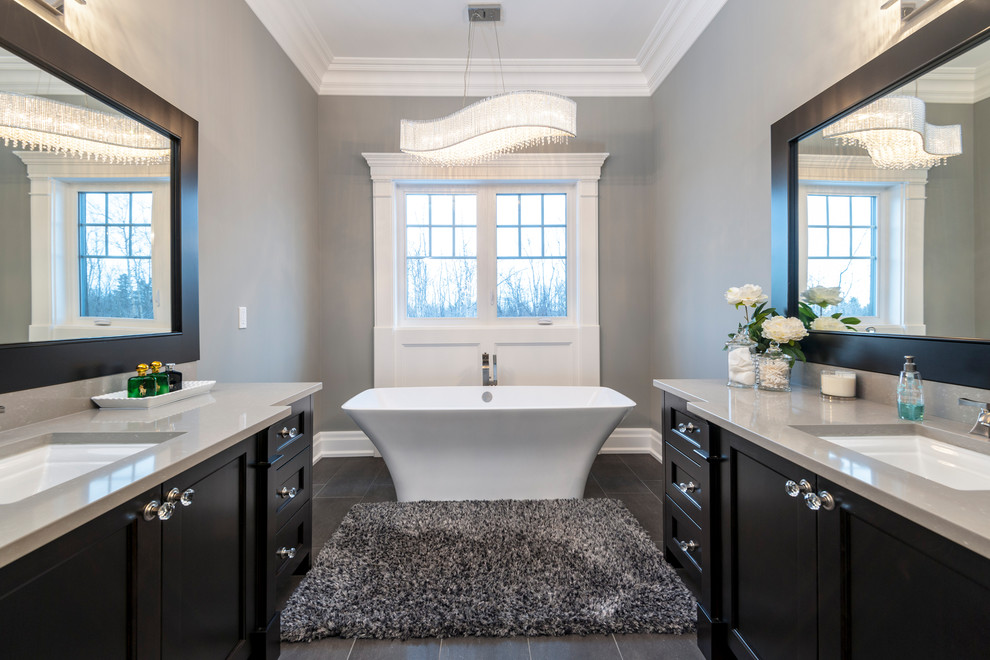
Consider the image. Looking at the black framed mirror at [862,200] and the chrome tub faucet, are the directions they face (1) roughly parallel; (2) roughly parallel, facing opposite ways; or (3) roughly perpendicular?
roughly perpendicular

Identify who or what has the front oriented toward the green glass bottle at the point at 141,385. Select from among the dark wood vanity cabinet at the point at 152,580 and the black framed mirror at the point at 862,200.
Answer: the black framed mirror

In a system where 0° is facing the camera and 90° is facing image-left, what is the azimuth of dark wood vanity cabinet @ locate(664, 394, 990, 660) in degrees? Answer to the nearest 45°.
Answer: approximately 45°

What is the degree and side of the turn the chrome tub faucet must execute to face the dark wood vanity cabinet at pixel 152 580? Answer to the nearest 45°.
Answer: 0° — it already faces it

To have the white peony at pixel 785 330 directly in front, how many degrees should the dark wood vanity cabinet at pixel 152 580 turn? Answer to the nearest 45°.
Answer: approximately 45° to its left

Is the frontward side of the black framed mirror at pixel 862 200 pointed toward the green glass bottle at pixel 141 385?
yes
